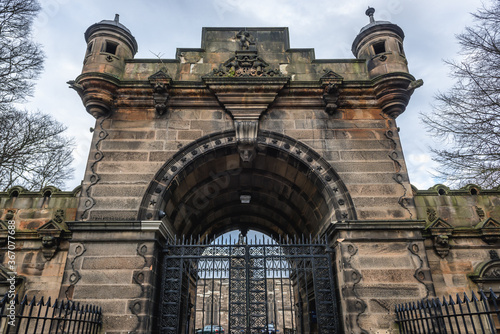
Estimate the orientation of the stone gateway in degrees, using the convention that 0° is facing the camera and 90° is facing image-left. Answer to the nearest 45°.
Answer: approximately 0°
